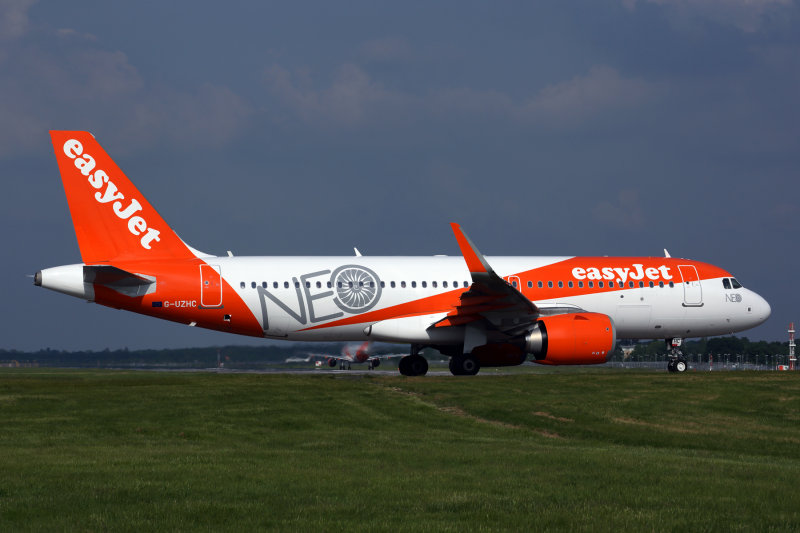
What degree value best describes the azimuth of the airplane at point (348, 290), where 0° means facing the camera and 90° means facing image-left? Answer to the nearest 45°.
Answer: approximately 270°
